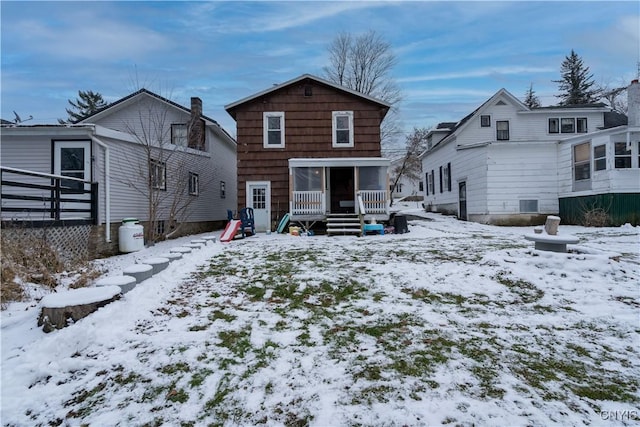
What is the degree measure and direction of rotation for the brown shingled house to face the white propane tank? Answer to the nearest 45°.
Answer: approximately 45° to its right

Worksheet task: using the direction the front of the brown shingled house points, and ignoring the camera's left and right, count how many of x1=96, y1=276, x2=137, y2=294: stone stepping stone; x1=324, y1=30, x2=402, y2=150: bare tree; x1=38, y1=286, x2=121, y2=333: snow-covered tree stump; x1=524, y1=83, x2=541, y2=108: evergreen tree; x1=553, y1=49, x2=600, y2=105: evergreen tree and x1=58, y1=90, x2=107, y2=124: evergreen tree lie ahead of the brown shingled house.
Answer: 2

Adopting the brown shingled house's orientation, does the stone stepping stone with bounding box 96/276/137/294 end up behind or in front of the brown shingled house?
in front

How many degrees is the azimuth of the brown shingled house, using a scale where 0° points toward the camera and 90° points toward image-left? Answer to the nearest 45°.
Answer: approximately 0°

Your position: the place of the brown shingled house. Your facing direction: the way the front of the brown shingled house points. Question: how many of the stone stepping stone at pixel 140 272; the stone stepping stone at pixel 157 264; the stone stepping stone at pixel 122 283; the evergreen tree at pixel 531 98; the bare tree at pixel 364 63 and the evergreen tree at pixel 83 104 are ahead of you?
3

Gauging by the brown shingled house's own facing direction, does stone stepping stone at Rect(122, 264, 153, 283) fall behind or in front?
in front

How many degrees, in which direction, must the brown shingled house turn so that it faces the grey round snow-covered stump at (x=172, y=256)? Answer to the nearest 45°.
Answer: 0° — it already faces it

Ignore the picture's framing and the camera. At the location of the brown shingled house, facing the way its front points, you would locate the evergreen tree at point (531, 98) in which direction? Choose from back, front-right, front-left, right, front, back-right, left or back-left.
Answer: back-left

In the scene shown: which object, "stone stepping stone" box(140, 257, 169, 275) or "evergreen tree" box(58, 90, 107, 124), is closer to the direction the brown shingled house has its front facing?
the stone stepping stone

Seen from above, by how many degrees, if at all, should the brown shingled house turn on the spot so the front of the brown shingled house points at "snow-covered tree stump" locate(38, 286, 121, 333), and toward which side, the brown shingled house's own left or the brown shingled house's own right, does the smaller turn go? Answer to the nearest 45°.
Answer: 0° — it already faces it

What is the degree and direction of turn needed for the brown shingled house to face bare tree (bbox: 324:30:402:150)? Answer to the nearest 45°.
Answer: approximately 180°

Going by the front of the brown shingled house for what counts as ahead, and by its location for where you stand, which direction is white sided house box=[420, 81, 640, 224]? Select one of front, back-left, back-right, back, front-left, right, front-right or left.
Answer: left
